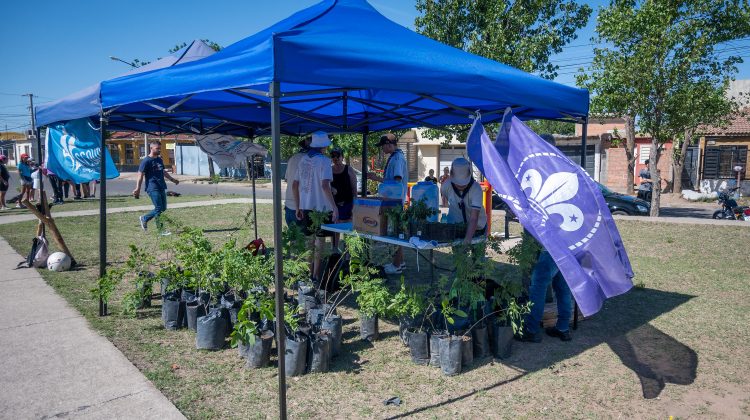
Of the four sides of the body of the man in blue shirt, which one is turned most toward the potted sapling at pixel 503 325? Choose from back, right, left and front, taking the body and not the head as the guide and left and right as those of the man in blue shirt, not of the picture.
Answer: left

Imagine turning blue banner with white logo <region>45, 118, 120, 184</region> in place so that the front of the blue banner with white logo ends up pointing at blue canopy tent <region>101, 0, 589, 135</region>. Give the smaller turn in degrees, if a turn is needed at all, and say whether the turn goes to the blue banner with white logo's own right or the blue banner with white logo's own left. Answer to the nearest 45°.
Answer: approximately 45° to the blue banner with white logo's own left

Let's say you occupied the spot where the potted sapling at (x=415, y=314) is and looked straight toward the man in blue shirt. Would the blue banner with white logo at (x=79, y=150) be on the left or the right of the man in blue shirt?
left

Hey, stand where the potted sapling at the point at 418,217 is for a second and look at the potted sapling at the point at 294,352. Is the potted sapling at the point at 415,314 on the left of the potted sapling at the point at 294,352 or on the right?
left

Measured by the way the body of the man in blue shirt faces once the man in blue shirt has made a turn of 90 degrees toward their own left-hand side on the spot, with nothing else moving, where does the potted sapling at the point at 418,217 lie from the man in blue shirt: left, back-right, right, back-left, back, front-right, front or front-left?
front

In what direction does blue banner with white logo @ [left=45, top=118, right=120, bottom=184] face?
toward the camera

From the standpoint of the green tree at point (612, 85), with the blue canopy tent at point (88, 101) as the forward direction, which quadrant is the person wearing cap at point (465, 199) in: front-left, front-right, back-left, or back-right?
front-left

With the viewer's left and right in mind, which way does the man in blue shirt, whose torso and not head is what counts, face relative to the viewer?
facing to the left of the viewer

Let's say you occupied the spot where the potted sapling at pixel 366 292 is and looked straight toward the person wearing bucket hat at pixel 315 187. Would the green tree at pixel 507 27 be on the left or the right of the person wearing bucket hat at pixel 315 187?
right

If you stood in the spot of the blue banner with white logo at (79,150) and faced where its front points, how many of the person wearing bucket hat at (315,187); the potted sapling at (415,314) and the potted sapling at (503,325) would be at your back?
0

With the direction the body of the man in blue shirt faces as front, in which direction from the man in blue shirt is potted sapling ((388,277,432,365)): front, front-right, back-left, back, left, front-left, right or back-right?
left

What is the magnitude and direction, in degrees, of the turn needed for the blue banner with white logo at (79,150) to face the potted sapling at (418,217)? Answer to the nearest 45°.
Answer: approximately 45° to its left

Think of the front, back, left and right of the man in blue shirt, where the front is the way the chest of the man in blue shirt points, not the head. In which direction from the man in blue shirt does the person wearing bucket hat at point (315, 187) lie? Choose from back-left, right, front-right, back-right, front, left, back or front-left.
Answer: front-left

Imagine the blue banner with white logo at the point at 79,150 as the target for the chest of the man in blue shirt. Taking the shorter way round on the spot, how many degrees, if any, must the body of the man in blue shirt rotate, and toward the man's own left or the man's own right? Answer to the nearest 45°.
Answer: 0° — they already face it

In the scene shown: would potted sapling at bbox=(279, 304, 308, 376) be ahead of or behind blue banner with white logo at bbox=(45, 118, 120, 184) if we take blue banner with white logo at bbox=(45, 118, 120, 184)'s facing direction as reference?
ahead

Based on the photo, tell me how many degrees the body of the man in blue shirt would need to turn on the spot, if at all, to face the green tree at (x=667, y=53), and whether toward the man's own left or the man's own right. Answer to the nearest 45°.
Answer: approximately 135° to the man's own right
